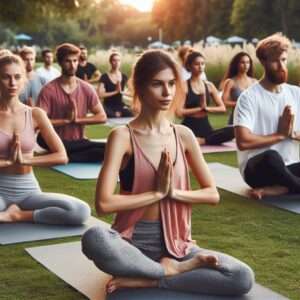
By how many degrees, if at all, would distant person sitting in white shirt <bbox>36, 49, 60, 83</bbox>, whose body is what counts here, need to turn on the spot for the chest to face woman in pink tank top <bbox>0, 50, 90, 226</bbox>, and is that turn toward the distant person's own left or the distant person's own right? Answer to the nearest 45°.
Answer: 0° — they already face them

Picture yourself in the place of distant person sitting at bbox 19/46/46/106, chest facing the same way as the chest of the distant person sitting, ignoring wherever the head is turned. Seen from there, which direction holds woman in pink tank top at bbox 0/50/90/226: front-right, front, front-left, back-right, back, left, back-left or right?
front

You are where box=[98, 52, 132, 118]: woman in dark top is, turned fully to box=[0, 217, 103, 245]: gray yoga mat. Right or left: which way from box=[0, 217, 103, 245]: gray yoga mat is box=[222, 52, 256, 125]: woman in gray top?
left

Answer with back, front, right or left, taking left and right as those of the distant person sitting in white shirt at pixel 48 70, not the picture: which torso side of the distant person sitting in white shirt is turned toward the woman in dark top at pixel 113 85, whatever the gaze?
left

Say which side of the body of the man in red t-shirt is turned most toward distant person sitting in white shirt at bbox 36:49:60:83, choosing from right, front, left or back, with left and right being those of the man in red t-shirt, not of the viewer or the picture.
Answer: back

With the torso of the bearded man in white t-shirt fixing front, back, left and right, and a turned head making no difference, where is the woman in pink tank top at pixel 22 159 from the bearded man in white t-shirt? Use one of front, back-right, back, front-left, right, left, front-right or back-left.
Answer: right

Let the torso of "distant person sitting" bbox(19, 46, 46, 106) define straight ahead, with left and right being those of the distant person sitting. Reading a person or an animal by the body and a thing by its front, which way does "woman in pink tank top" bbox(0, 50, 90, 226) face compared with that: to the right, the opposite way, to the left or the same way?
the same way

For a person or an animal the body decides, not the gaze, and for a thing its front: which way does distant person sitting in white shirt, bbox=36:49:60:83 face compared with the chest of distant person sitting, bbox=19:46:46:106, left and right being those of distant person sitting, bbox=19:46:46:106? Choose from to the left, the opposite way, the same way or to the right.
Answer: the same way

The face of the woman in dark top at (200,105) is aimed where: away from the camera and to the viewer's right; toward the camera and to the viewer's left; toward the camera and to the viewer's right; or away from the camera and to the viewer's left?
toward the camera and to the viewer's right

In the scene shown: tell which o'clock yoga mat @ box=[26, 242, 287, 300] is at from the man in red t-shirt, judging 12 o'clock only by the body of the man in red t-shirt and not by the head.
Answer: The yoga mat is roughly at 12 o'clock from the man in red t-shirt.

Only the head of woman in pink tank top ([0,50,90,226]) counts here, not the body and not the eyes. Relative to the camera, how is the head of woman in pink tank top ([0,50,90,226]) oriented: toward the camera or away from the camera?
toward the camera

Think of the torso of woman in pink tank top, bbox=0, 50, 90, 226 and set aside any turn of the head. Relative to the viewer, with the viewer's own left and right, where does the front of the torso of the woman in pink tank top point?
facing the viewer

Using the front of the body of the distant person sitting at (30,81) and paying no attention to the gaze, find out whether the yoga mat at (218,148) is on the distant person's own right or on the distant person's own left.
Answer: on the distant person's own left

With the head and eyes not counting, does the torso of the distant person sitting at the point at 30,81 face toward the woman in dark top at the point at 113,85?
no

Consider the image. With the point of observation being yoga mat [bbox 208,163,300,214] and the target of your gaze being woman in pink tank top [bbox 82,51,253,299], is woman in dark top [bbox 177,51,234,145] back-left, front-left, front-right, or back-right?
back-right

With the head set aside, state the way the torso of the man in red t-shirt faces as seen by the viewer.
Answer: toward the camera

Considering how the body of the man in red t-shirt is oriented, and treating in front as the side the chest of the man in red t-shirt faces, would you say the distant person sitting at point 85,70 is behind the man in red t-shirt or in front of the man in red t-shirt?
behind

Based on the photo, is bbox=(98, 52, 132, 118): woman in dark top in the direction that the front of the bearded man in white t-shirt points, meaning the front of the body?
no

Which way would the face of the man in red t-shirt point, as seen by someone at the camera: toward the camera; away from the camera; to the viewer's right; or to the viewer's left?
toward the camera

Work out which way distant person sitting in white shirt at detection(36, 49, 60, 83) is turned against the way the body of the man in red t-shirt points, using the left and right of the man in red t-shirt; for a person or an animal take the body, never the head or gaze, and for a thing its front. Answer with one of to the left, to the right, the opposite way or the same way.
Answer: the same way

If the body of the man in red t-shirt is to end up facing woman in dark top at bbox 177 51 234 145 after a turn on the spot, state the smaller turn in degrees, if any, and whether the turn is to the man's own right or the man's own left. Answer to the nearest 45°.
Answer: approximately 135° to the man's own left
